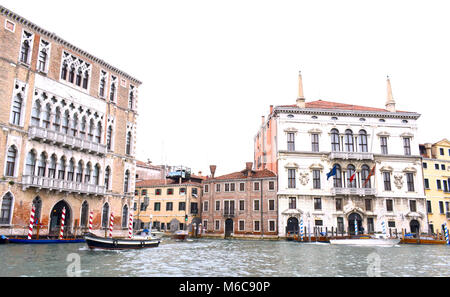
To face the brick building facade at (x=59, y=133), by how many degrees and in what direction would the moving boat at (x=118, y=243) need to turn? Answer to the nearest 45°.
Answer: approximately 45° to its right

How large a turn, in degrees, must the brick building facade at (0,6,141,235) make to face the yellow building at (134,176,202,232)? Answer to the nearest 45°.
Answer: approximately 90° to its left

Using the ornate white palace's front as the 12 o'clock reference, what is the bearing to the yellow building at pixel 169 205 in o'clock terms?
The yellow building is roughly at 3 o'clock from the ornate white palace.

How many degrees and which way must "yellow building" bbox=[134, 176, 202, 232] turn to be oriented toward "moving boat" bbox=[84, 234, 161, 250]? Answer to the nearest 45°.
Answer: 0° — it already faces it

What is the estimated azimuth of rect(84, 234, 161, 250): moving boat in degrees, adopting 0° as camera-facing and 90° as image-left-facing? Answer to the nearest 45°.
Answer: approximately 90°

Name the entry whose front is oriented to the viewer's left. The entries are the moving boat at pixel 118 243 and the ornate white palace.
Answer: the moving boat

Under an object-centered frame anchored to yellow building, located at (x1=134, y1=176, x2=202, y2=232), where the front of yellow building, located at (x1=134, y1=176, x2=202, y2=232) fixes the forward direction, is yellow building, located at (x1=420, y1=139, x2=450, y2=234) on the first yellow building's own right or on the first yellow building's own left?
on the first yellow building's own left
